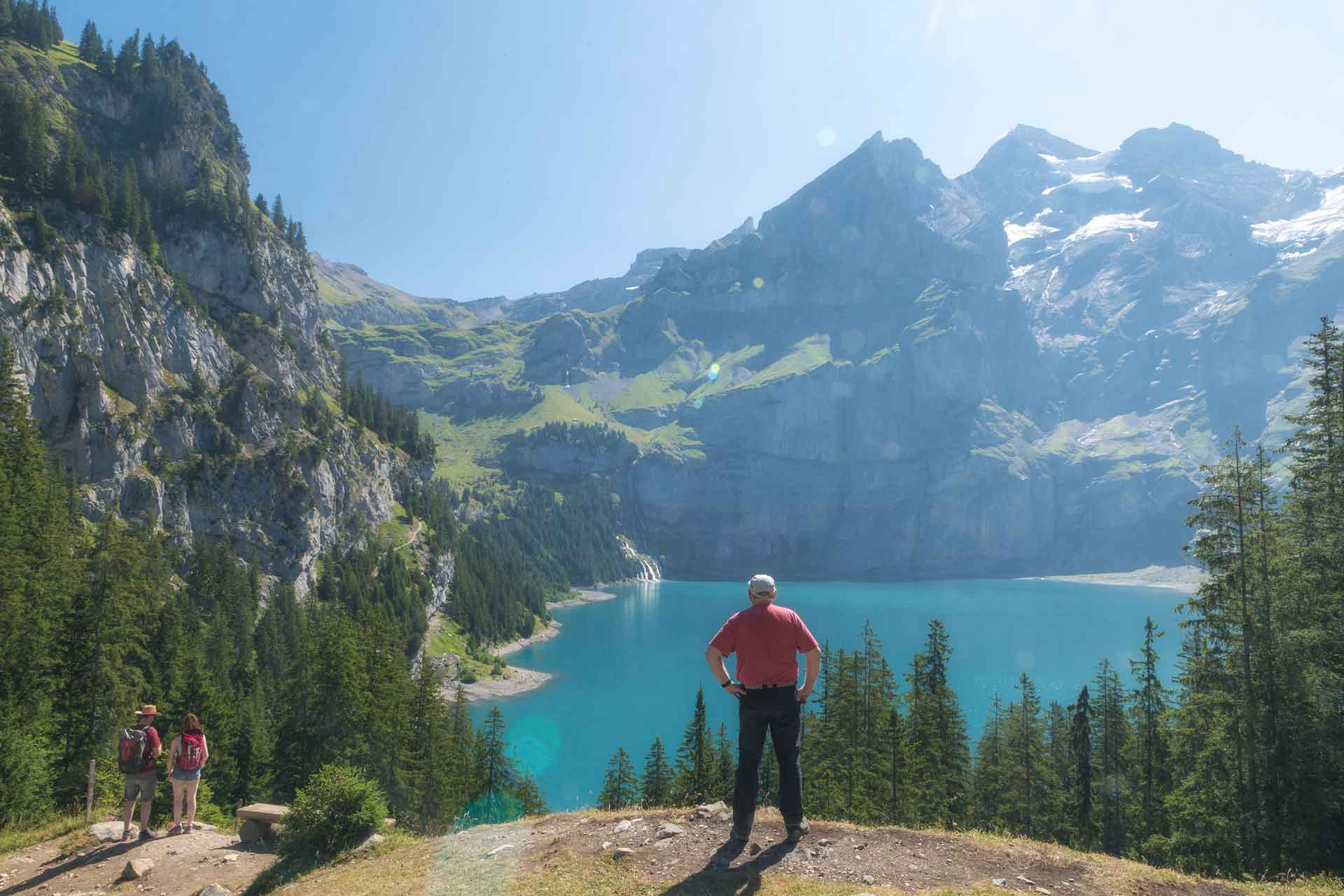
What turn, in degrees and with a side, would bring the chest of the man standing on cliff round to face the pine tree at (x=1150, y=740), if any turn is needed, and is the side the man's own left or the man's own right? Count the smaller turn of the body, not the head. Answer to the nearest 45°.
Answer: approximately 45° to the man's own right

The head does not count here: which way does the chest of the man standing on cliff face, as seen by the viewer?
away from the camera

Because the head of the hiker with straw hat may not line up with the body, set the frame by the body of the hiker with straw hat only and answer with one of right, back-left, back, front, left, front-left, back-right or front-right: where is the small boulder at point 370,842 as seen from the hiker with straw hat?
right

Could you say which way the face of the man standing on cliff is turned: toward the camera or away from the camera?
away from the camera

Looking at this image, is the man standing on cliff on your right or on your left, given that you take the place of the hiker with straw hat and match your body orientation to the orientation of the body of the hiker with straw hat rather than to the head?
on your right

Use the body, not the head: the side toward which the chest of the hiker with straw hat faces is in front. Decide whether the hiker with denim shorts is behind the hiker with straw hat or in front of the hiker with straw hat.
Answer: in front

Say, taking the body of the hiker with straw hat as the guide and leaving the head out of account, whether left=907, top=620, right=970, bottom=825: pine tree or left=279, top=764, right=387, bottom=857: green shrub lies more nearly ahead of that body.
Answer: the pine tree

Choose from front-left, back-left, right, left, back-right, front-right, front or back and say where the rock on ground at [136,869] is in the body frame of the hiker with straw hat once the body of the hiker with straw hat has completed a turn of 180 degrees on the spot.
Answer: front-left

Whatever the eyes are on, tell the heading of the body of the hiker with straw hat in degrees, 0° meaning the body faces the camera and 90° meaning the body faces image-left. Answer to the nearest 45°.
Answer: approximately 225°

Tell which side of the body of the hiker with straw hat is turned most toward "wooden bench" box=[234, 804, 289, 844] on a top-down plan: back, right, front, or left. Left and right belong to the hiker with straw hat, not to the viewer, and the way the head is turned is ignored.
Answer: right

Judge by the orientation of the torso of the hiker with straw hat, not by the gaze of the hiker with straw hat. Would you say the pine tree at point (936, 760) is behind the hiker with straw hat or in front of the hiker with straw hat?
in front

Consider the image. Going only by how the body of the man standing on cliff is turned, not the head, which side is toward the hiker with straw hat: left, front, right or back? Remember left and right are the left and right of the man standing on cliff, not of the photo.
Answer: left
